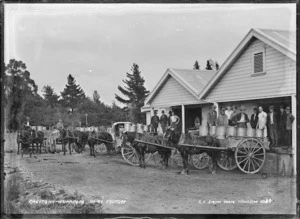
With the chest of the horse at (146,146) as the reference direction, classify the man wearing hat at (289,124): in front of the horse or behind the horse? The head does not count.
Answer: behind

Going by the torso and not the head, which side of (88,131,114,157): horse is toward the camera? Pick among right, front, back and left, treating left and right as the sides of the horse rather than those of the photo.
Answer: left

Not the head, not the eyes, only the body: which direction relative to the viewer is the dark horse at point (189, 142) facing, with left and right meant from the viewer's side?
facing to the left of the viewer

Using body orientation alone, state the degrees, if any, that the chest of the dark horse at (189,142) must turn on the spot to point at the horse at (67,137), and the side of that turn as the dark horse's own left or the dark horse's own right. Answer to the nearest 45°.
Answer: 0° — it already faces it

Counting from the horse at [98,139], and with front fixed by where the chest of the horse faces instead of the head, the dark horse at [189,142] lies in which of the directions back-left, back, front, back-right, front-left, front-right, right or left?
back

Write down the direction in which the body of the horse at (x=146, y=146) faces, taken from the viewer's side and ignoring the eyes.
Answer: to the viewer's left

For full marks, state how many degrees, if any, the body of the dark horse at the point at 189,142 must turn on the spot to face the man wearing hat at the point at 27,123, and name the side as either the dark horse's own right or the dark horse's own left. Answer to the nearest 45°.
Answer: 0° — it already faces them

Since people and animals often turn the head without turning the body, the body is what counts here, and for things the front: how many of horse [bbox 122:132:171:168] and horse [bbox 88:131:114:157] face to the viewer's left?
2

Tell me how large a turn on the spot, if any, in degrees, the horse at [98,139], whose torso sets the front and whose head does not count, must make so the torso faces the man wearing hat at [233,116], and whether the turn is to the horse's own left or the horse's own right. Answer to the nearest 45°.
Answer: approximately 180°
